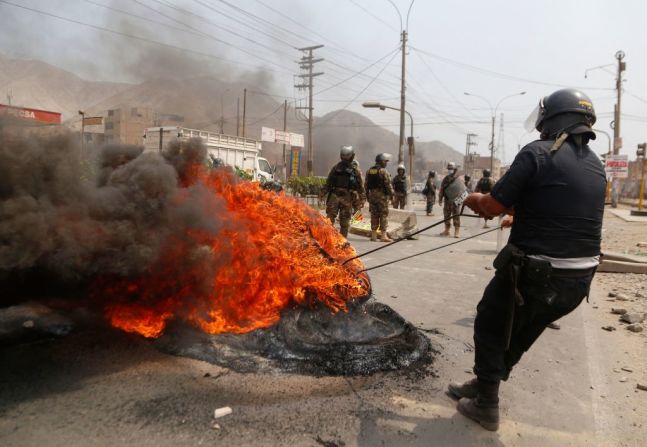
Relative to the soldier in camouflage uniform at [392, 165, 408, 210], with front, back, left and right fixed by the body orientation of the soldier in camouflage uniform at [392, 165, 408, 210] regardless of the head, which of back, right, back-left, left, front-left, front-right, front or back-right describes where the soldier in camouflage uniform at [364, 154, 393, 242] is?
front

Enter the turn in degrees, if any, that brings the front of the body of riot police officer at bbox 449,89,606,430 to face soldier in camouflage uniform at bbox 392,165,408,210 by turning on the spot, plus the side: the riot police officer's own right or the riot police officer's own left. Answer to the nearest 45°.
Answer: approximately 45° to the riot police officer's own right

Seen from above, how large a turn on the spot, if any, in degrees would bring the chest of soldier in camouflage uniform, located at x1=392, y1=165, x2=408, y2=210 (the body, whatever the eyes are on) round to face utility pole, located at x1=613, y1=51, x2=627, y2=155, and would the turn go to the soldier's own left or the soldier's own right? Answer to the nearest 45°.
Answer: approximately 135° to the soldier's own left

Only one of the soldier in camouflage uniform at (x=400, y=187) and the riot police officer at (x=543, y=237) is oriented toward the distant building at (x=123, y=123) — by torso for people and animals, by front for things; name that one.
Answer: the riot police officer

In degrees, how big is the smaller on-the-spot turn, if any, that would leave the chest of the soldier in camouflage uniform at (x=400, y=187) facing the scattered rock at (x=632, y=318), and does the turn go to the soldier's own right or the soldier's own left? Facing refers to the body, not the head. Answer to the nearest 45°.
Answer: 0° — they already face it

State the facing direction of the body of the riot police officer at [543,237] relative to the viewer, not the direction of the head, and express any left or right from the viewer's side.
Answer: facing away from the viewer and to the left of the viewer

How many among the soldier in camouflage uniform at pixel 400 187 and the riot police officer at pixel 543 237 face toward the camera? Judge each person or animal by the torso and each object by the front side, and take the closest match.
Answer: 1

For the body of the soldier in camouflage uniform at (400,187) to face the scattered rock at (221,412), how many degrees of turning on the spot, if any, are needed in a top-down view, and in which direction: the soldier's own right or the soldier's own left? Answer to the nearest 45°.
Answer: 0° — they already face it

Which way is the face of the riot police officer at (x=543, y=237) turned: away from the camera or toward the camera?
away from the camera

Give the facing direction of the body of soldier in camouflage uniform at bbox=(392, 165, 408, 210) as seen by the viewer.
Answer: toward the camera

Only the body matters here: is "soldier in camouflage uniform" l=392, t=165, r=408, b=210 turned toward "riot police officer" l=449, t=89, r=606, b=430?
yes

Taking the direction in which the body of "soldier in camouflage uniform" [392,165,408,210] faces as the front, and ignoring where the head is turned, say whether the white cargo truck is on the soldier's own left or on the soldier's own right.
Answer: on the soldier's own right
